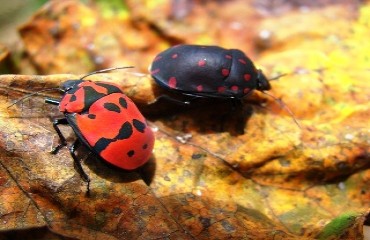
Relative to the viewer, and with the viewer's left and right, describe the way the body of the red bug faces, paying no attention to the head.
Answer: facing away from the viewer and to the left of the viewer
